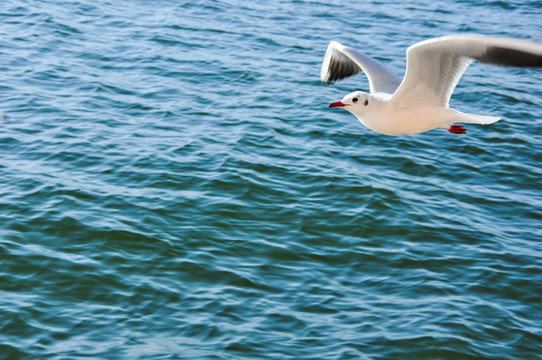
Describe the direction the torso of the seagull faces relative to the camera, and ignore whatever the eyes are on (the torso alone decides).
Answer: to the viewer's left
